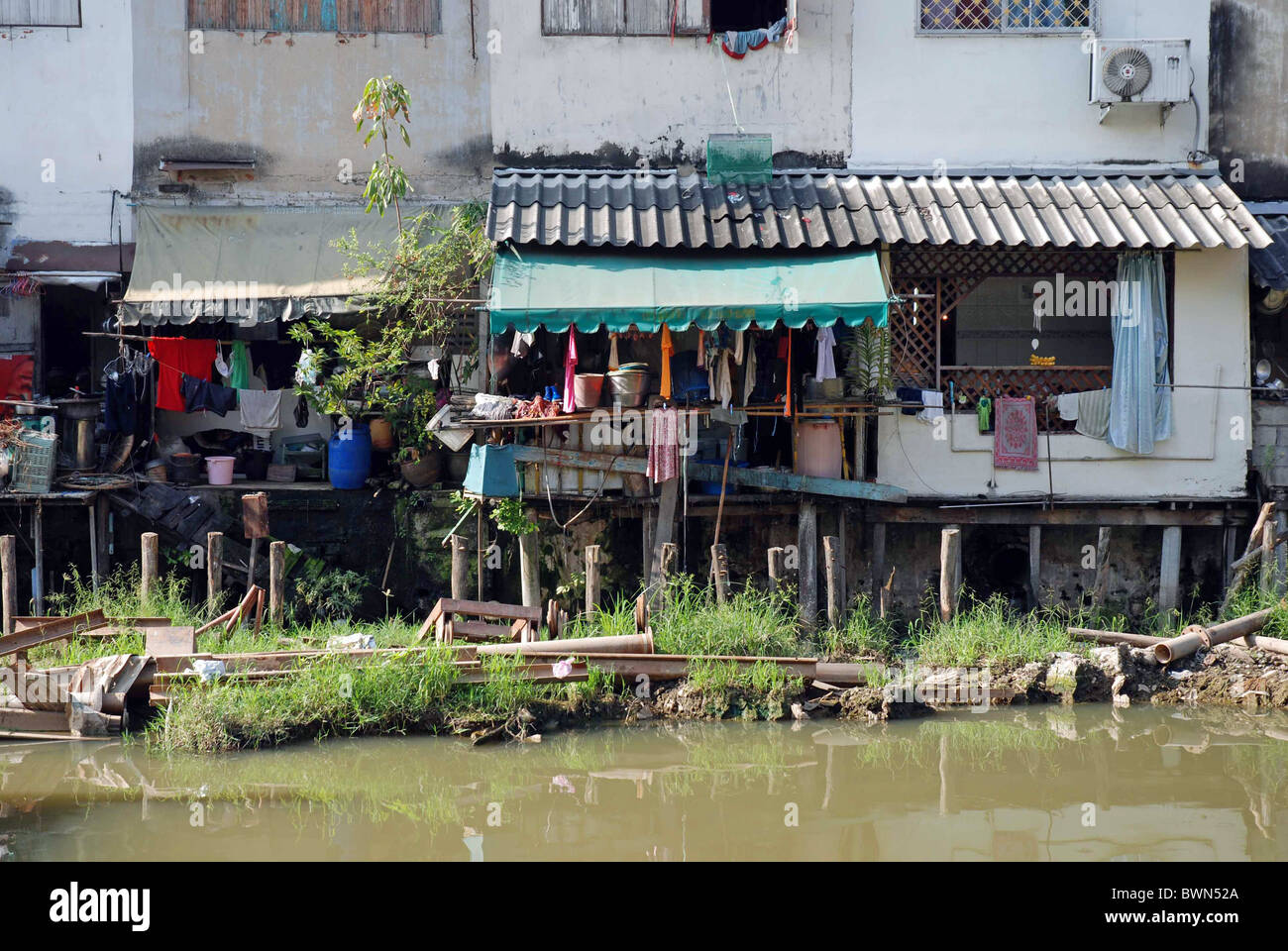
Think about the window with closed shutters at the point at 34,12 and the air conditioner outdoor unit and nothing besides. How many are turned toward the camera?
2

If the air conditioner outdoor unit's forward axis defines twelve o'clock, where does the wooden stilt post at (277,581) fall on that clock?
The wooden stilt post is roughly at 2 o'clock from the air conditioner outdoor unit.

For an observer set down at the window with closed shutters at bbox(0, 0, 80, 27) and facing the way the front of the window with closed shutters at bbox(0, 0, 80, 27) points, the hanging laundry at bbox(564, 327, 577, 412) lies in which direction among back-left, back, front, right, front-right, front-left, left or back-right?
front-left

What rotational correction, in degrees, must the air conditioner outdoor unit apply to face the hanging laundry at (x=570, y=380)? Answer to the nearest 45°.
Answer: approximately 45° to its right

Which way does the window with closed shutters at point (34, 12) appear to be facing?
toward the camera

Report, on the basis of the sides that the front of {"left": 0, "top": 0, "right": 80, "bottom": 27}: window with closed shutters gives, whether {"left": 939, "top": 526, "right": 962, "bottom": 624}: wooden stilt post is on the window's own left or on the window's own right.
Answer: on the window's own left

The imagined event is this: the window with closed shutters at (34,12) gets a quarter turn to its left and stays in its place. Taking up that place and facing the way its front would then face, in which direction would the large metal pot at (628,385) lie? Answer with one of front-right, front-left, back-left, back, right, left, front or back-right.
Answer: front-right

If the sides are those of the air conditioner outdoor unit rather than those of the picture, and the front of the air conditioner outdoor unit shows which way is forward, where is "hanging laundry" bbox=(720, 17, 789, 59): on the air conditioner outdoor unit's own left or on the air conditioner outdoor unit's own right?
on the air conditioner outdoor unit's own right

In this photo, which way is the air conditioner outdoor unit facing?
toward the camera

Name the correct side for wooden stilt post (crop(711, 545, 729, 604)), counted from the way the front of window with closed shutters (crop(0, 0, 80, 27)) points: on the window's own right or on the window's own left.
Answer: on the window's own left
